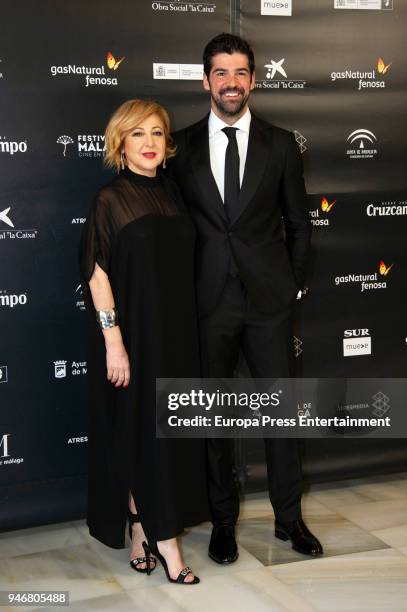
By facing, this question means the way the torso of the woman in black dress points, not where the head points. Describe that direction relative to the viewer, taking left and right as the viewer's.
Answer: facing the viewer and to the right of the viewer

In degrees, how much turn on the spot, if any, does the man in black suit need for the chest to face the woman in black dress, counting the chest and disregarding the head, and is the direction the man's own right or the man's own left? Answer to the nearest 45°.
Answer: approximately 45° to the man's own right

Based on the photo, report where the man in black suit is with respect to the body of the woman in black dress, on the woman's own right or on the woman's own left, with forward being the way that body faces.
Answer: on the woman's own left

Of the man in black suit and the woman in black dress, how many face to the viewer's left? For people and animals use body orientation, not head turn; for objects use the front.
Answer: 0

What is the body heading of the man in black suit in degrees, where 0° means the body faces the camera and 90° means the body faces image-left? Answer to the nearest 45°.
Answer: approximately 0°
